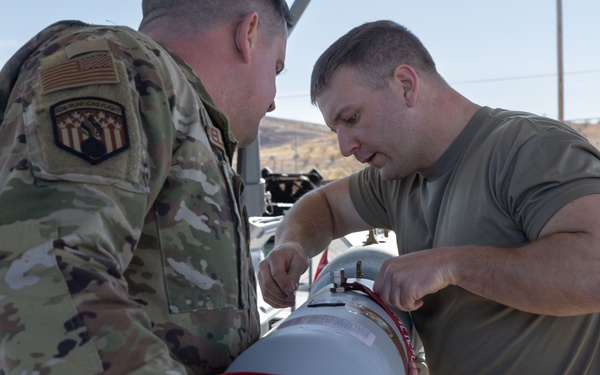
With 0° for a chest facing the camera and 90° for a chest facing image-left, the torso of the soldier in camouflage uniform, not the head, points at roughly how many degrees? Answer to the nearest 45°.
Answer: approximately 270°

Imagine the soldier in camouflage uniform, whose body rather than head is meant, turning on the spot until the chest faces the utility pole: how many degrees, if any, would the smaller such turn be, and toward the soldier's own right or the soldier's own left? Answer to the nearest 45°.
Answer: approximately 45° to the soldier's own left
